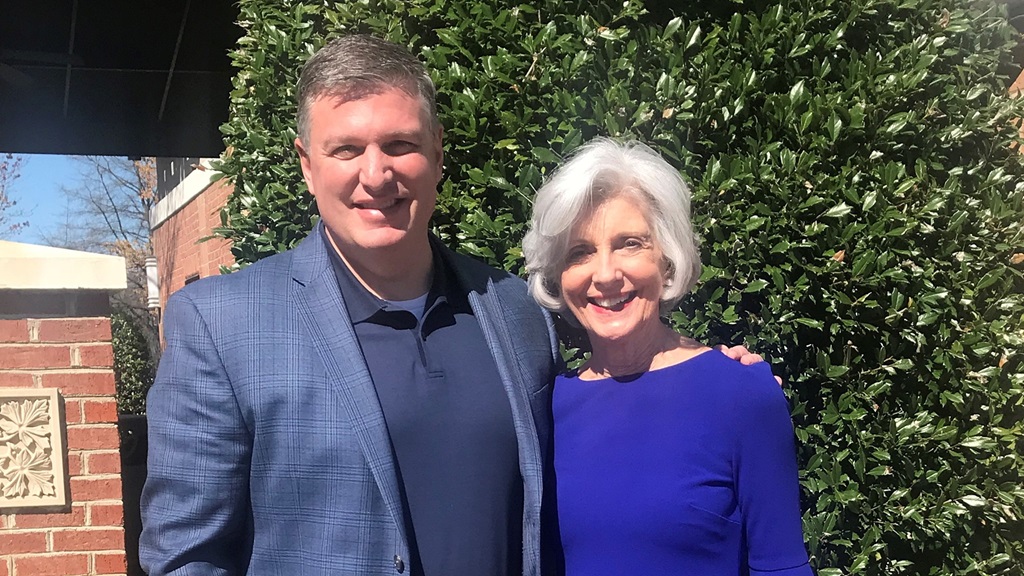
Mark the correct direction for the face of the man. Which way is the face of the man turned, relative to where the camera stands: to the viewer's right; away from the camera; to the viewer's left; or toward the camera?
toward the camera

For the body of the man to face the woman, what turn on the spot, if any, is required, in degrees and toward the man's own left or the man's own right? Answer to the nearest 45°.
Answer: approximately 45° to the man's own left

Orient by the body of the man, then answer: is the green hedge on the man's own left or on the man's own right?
on the man's own left

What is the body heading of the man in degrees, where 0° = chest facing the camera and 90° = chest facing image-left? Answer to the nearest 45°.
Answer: approximately 315°

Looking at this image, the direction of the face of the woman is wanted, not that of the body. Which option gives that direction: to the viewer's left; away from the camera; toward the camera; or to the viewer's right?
toward the camera
